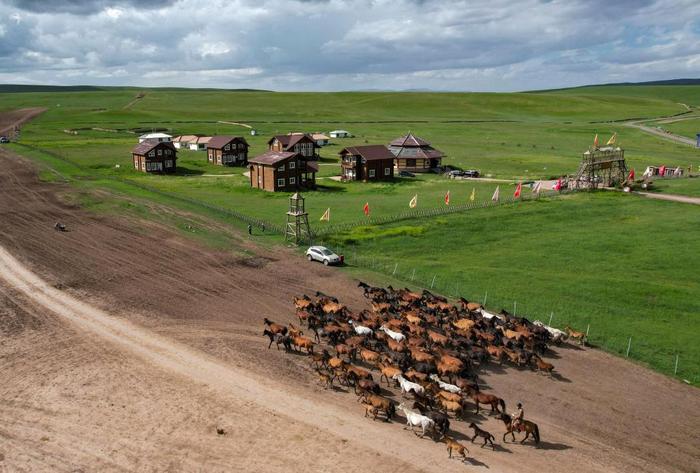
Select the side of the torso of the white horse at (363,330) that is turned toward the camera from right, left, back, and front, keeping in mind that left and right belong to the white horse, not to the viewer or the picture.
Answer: left

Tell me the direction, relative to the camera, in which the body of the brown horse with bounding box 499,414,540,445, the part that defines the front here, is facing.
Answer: to the viewer's left

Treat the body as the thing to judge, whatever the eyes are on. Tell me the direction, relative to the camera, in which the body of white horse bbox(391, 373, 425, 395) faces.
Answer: to the viewer's left

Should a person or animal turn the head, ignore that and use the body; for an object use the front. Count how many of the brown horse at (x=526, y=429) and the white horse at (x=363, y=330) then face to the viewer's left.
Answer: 2

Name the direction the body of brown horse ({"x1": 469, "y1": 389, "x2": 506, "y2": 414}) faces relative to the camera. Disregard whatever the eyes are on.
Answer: to the viewer's left

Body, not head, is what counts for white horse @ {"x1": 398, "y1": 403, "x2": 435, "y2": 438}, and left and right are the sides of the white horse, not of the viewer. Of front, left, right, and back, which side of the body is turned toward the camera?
left

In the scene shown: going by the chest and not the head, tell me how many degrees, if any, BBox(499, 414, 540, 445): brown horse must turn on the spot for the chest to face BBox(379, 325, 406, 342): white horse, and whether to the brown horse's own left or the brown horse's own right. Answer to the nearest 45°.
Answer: approximately 45° to the brown horse's own right

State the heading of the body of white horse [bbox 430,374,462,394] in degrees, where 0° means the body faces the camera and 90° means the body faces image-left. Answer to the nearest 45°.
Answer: approximately 90°

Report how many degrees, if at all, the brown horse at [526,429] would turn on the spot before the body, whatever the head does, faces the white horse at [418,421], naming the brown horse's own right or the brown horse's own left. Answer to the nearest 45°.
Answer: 0° — it already faces it

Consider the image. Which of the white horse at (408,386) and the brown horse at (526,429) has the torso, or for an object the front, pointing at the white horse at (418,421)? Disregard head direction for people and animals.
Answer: the brown horse
